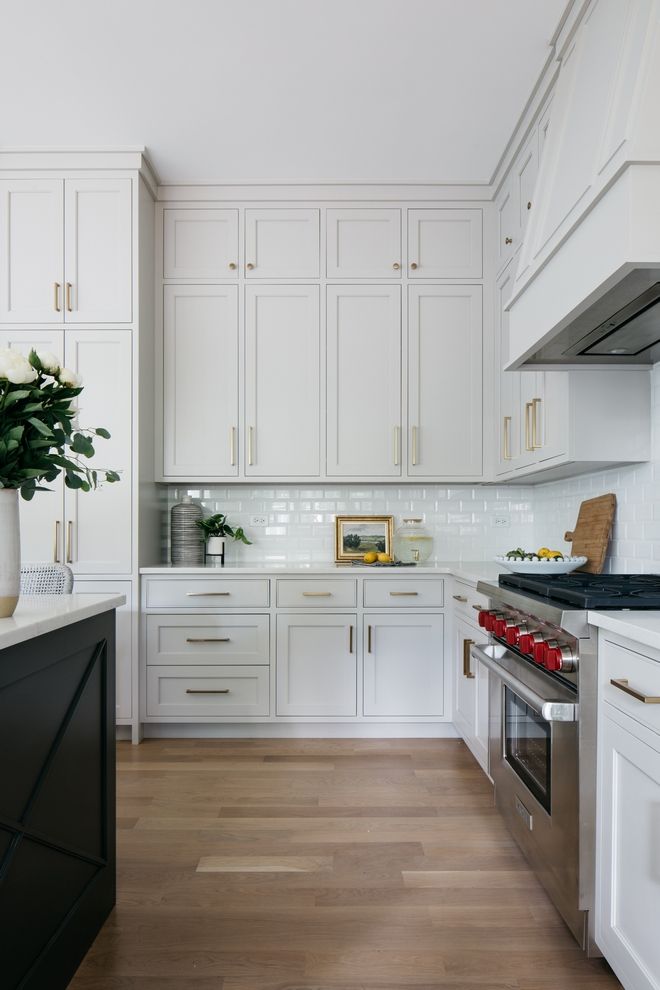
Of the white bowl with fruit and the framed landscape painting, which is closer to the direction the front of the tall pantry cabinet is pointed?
the white bowl with fruit

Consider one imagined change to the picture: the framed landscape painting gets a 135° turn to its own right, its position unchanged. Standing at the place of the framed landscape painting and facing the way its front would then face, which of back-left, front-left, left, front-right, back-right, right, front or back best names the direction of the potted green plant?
front-left

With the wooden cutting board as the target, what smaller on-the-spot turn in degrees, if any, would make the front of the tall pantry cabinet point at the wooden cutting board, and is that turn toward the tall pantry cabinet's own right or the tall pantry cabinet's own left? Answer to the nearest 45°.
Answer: approximately 45° to the tall pantry cabinet's own left

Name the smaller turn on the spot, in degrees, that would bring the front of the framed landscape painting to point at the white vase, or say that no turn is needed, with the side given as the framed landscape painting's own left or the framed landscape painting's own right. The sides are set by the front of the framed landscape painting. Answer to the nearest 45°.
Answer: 0° — it already faces it

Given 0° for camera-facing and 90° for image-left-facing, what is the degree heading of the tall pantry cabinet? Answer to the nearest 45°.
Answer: approximately 0°

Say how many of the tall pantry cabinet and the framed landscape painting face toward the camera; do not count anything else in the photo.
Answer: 2

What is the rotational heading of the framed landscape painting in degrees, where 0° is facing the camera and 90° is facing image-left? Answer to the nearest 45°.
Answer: approximately 0°

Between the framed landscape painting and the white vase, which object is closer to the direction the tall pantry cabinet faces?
the white vase
